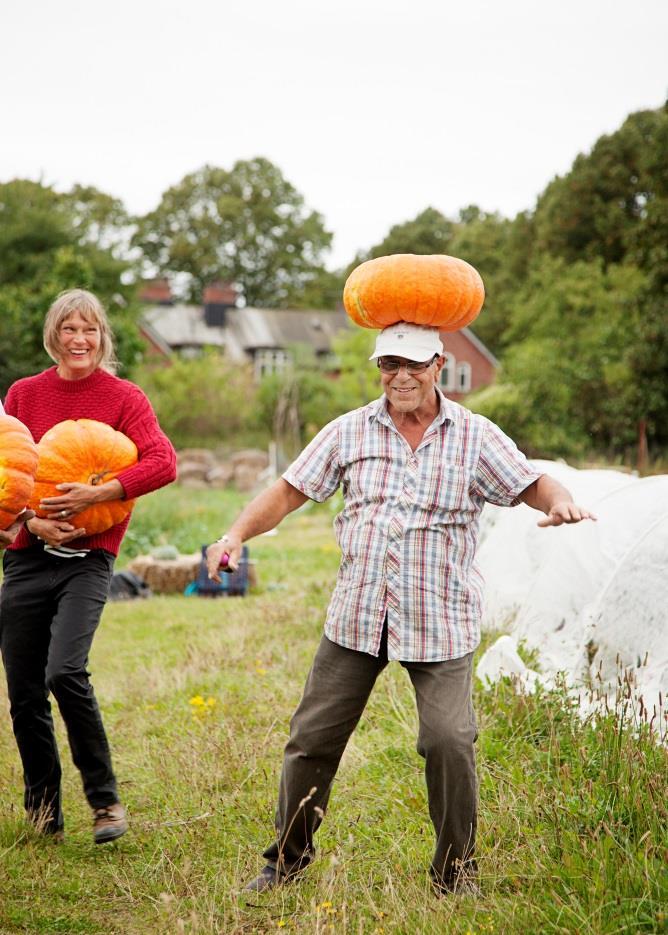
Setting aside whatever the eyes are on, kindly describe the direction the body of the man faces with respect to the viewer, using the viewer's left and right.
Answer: facing the viewer

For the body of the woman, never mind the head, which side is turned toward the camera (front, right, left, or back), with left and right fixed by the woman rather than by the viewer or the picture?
front

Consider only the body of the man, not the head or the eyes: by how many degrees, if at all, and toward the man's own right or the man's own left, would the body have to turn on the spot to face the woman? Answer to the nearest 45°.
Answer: approximately 135° to the man's own right

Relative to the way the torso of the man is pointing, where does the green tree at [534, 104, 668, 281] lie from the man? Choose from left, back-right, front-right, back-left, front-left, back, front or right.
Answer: back

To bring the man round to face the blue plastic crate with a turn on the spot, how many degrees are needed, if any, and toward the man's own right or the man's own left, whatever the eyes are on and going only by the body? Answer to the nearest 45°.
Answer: approximately 180°

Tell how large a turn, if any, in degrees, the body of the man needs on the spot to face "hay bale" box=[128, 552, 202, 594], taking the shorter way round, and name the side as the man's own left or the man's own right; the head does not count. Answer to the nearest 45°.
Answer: approximately 180°

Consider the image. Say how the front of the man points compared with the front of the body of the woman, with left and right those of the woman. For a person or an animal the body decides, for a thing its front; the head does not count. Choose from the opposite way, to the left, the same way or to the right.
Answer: the same way

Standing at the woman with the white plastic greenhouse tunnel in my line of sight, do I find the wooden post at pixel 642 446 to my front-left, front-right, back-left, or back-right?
front-left

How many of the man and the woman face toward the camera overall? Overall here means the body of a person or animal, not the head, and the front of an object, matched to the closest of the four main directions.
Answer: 2
